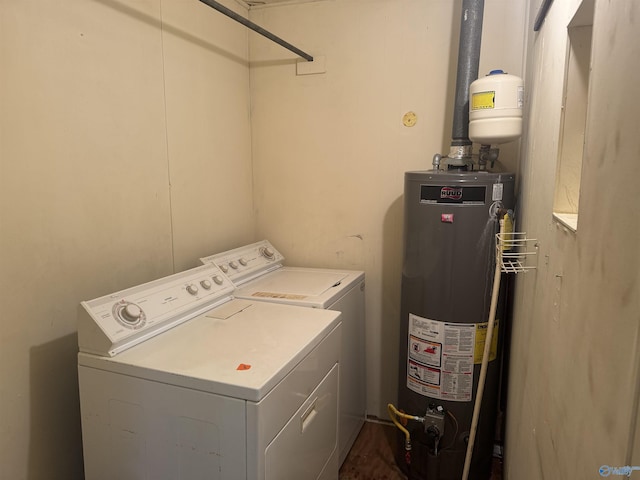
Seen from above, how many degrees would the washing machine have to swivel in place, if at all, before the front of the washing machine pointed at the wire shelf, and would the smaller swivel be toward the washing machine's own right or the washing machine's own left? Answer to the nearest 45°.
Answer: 0° — it already faces it

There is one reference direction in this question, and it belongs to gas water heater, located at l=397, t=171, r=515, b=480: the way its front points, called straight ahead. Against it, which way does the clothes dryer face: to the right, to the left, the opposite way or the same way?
to the left

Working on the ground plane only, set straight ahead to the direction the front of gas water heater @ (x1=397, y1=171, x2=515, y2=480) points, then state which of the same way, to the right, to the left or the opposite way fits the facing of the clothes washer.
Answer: to the left

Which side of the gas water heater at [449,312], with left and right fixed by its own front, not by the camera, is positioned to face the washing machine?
right

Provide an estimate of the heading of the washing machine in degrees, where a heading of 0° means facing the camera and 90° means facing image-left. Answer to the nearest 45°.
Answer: approximately 315°

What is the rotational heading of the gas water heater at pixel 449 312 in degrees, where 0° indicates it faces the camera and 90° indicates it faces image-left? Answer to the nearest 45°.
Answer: approximately 0°
